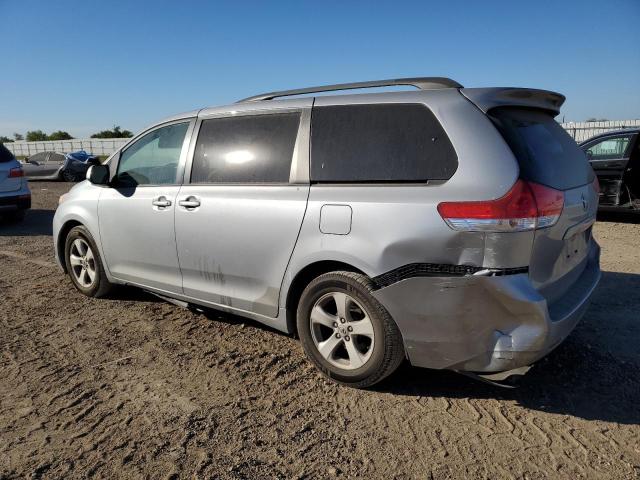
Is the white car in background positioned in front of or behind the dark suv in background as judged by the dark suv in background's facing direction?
in front

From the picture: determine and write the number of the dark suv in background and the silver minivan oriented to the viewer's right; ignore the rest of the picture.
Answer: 0

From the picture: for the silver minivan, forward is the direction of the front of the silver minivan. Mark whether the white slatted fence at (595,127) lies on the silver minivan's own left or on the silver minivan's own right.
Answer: on the silver minivan's own right

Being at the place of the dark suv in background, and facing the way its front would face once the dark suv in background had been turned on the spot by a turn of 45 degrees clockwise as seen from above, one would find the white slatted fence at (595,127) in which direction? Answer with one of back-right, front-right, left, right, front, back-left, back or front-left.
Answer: front-right

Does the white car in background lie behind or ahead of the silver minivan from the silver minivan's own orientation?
ahead

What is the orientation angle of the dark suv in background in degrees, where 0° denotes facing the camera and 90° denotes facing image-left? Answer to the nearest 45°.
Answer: approximately 90°

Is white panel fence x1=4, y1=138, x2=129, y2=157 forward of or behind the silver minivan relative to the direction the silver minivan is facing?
forward

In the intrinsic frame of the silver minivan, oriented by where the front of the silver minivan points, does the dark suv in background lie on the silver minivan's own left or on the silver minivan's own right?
on the silver minivan's own right

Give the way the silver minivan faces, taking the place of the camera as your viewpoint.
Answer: facing away from the viewer and to the left of the viewer
